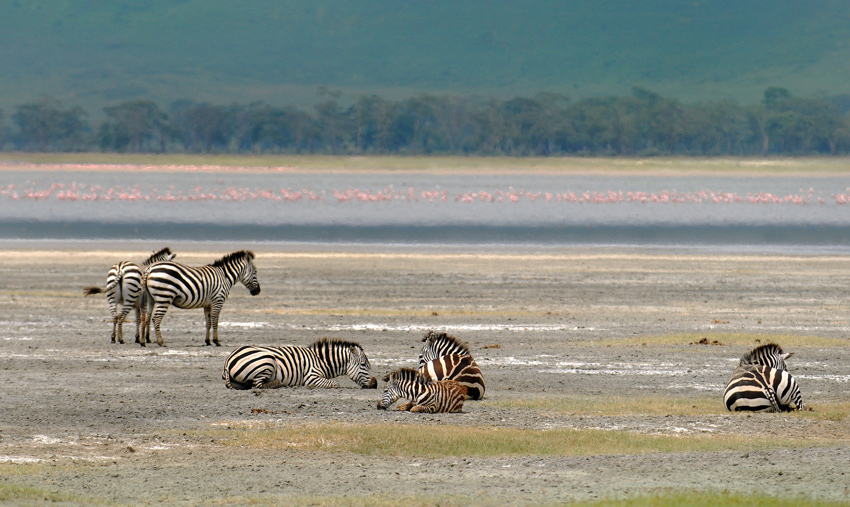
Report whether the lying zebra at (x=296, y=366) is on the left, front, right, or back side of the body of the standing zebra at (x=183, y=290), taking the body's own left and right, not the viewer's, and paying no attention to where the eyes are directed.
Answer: right

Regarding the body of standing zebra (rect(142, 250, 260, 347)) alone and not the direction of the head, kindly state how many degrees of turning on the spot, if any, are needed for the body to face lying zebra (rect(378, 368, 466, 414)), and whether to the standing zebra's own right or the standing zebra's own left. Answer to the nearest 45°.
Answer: approximately 45° to the standing zebra's own right

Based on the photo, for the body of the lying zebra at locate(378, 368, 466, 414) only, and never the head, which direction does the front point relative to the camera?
to the viewer's left

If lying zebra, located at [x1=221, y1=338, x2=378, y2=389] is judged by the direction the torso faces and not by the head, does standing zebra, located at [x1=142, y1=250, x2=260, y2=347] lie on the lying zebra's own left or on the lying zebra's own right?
on the lying zebra's own left

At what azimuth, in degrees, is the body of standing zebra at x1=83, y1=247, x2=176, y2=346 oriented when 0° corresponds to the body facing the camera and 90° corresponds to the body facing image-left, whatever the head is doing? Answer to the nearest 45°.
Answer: approximately 225°

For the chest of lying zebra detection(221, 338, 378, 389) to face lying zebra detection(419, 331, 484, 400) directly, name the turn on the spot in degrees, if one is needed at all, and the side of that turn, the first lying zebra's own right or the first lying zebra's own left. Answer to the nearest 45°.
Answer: approximately 45° to the first lying zebra's own right

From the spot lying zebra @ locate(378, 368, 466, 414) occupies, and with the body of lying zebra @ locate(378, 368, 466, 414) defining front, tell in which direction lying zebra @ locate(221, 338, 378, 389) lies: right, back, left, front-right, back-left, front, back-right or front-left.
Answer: front-right

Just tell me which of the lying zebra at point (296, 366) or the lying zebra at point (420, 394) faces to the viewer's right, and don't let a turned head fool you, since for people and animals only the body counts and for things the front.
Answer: the lying zebra at point (296, 366)

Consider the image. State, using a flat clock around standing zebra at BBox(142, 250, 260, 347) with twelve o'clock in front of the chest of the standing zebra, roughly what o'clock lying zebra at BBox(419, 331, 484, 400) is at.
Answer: The lying zebra is roughly at 2 o'clock from the standing zebra.

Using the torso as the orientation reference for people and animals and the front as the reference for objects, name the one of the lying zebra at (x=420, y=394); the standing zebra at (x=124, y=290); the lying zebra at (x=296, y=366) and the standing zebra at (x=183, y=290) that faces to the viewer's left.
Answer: the lying zebra at (x=420, y=394)

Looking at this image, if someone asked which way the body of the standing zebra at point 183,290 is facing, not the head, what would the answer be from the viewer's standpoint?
to the viewer's right

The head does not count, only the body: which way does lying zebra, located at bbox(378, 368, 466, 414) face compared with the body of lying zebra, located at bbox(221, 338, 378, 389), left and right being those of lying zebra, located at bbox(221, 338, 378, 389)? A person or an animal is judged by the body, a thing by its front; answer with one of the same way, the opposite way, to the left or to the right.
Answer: the opposite way

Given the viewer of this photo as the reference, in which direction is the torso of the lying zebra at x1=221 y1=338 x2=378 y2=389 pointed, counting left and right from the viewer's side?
facing to the right of the viewer
